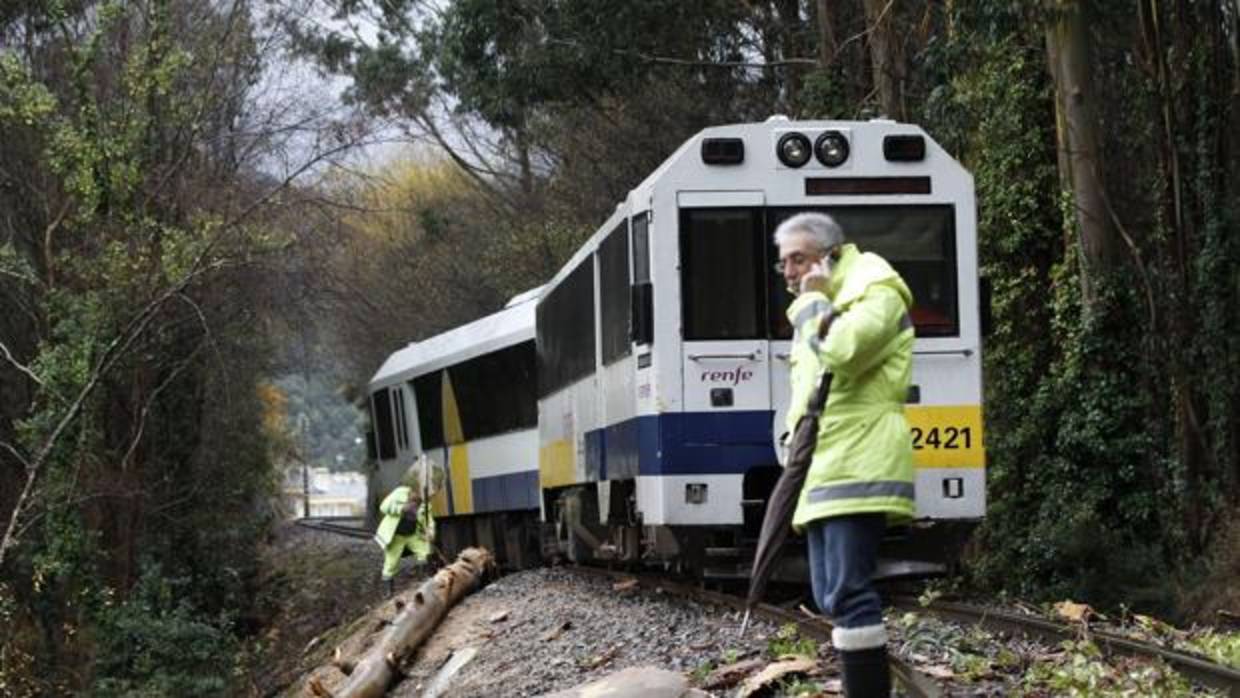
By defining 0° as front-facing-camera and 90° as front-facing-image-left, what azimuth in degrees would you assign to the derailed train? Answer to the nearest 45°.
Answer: approximately 315°

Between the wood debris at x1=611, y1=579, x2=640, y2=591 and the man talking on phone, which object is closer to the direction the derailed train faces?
the man talking on phone

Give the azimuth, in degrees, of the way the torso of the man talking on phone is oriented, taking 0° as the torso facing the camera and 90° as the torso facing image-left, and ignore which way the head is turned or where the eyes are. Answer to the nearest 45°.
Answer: approximately 90°

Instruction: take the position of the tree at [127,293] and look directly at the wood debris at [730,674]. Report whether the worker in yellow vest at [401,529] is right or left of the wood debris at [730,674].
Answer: left

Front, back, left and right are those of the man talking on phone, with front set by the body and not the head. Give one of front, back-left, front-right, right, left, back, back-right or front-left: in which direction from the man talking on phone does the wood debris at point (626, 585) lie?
right

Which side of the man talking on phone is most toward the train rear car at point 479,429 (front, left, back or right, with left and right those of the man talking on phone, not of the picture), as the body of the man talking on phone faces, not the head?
right

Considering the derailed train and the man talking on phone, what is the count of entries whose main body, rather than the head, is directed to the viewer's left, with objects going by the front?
1
